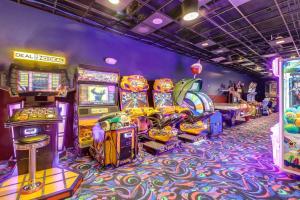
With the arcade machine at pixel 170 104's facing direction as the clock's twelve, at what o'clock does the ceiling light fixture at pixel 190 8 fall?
The ceiling light fixture is roughly at 1 o'clock from the arcade machine.

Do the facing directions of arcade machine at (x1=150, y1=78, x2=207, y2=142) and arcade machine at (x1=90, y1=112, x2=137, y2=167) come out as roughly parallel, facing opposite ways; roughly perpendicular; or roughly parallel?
roughly parallel

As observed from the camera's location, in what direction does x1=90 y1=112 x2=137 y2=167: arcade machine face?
facing the viewer and to the right of the viewer

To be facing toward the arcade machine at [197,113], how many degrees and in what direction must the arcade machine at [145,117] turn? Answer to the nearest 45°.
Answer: approximately 90° to its left

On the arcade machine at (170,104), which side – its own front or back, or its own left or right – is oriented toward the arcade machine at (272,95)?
left

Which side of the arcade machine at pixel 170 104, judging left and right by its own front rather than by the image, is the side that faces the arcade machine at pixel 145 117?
right

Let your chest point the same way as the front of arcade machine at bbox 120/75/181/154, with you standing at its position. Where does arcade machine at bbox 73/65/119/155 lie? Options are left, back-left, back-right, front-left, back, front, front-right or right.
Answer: right

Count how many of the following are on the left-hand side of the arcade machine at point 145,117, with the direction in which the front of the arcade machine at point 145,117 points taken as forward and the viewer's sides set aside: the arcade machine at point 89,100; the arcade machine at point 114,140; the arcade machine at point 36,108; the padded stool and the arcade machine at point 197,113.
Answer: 1

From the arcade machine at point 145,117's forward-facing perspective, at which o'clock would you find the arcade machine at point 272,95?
the arcade machine at point 272,95 is roughly at 9 o'clock from the arcade machine at point 145,117.

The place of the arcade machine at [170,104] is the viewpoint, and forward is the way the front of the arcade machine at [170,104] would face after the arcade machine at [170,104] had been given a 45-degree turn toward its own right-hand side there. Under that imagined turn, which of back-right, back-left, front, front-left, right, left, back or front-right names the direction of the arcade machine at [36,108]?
front-right

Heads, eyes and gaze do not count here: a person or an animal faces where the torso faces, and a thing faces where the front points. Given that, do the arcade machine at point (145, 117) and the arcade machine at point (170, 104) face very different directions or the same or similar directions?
same or similar directions

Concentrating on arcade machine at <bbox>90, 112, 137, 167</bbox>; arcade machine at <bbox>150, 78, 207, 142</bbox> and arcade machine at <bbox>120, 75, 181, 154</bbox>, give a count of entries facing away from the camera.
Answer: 0

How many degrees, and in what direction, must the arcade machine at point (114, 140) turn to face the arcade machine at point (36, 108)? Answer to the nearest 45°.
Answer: approximately 135° to its right

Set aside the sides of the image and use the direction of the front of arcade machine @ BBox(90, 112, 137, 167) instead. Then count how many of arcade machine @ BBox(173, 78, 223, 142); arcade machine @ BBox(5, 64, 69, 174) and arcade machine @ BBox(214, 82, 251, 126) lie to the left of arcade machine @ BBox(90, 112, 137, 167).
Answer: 2
